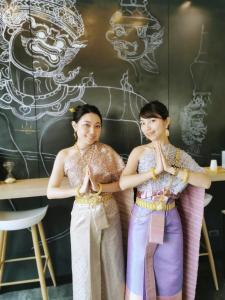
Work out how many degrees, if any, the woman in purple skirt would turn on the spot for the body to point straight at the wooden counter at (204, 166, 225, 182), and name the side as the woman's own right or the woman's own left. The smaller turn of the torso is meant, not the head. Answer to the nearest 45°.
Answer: approximately 135° to the woman's own left

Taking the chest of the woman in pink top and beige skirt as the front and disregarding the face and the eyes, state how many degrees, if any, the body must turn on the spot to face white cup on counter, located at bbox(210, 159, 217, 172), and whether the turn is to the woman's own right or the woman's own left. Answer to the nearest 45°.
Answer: approximately 135° to the woman's own left

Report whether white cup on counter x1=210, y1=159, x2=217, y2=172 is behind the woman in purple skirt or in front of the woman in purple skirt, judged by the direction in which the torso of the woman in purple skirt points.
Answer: behind

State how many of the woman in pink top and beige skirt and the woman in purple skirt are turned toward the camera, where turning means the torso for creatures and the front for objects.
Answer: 2

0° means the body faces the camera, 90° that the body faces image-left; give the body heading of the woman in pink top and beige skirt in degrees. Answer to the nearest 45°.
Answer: approximately 0°

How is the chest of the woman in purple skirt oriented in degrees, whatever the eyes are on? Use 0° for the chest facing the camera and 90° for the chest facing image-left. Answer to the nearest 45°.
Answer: approximately 0°

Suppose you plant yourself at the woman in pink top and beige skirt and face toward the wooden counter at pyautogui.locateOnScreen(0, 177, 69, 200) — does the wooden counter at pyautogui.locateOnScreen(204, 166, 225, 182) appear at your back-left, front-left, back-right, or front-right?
back-right

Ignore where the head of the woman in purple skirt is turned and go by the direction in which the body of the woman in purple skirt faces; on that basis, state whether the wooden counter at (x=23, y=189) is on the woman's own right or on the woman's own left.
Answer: on the woman's own right

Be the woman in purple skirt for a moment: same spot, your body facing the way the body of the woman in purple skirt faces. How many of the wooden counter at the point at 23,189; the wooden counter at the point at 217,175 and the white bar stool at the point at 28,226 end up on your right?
2
